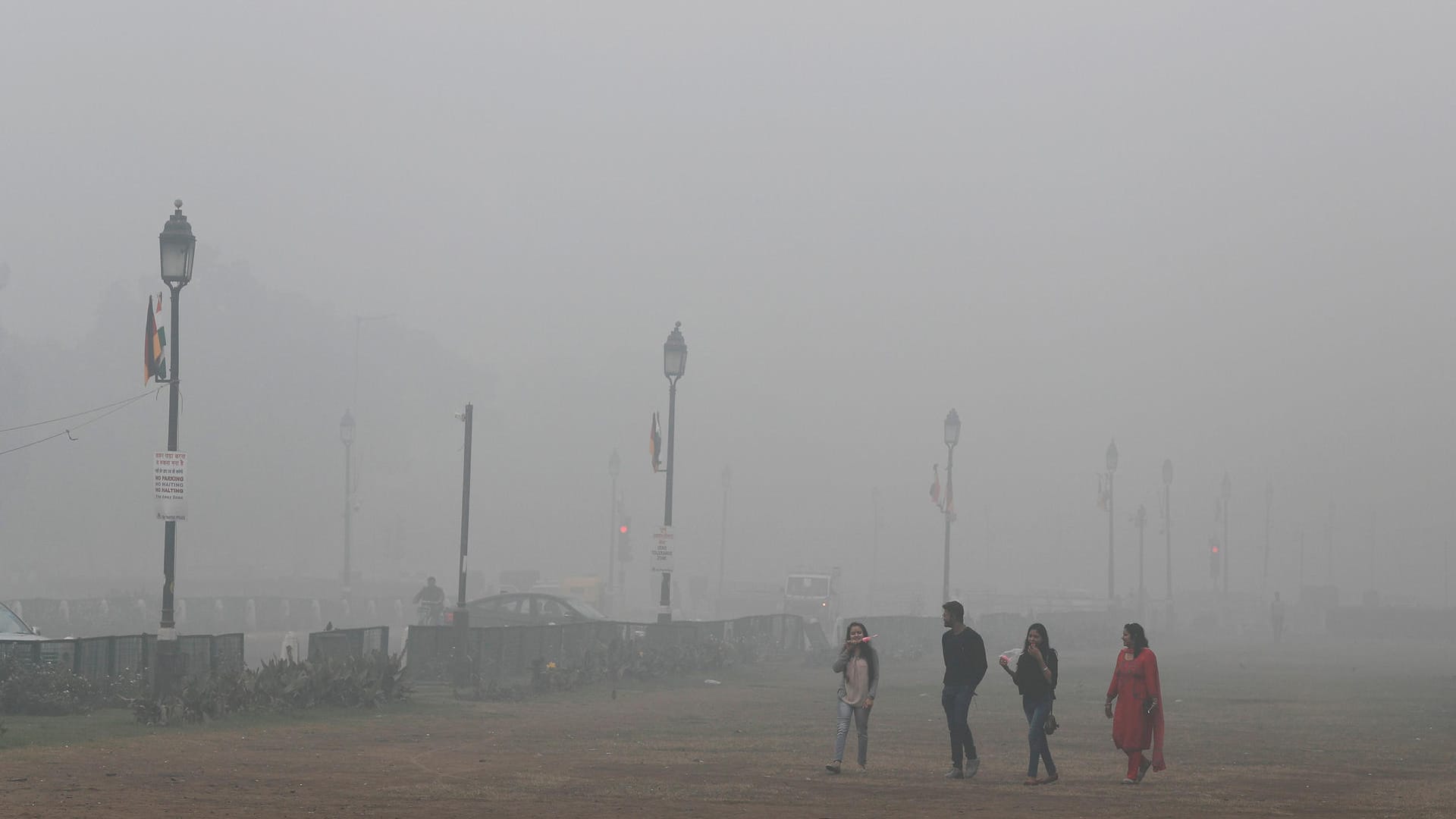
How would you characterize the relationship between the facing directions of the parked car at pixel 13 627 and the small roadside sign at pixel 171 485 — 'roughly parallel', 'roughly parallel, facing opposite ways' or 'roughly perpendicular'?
roughly perpendicular

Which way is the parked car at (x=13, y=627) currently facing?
to the viewer's right

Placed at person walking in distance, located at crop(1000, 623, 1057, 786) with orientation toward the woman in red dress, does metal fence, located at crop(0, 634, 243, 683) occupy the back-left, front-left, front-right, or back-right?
back-left

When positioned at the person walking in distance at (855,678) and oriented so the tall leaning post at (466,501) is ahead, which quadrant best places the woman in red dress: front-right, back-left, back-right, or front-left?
back-right

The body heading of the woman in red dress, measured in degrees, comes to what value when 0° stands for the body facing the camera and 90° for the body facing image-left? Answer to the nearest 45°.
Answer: approximately 45°

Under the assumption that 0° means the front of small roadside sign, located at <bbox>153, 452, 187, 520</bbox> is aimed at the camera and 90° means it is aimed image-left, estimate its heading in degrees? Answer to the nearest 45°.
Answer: approximately 0°

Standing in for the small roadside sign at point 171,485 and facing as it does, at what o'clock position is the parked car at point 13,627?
The parked car is roughly at 4 o'clock from the small roadside sign.

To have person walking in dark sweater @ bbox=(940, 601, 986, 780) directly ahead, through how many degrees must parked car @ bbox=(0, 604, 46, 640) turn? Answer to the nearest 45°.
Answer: approximately 45° to its right

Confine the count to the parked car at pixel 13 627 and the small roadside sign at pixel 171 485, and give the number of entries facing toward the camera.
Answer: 1

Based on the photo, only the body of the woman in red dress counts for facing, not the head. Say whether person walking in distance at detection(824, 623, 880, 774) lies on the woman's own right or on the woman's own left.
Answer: on the woman's own right

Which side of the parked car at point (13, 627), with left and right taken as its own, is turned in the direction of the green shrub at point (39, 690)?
right
